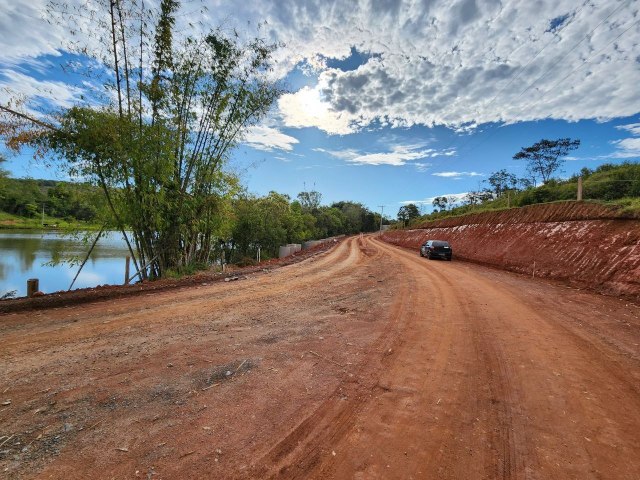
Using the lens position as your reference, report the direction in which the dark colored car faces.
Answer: facing away from the viewer and to the left of the viewer

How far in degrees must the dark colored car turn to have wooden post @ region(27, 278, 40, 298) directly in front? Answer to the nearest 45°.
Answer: approximately 90° to its left
